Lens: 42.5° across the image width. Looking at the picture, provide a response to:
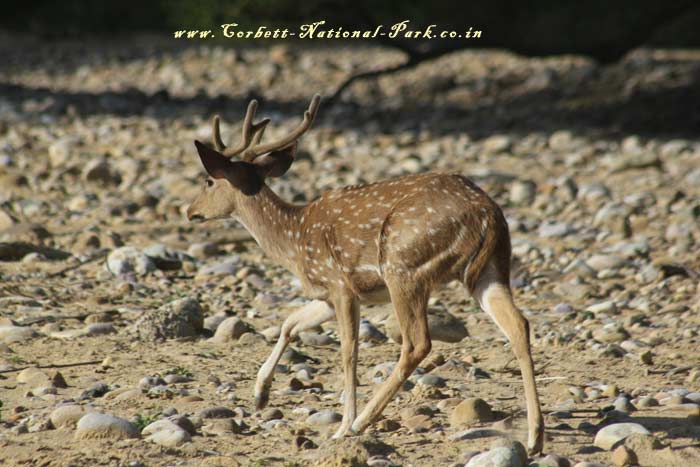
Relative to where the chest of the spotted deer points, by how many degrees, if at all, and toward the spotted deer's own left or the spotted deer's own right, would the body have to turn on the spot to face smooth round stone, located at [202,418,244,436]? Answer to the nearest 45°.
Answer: approximately 45° to the spotted deer's own left

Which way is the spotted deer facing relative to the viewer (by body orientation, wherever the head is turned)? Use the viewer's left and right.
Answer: facing away from the viewer and to the left of the viewer

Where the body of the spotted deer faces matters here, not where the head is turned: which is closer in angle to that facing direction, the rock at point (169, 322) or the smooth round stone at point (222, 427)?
the rock

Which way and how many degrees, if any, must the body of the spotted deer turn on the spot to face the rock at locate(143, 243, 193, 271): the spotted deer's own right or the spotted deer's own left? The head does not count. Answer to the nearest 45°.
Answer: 0° — it already faces it

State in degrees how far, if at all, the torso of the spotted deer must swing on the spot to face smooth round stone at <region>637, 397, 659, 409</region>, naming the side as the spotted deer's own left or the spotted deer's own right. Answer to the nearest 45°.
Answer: approximately 135° to the spotted deer's own right

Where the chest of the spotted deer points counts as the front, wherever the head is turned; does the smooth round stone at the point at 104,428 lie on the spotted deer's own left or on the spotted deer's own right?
on the spotted deer's own left

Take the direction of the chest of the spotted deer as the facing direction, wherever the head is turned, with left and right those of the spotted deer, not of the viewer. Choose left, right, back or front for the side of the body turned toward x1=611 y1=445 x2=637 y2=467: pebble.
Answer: back
